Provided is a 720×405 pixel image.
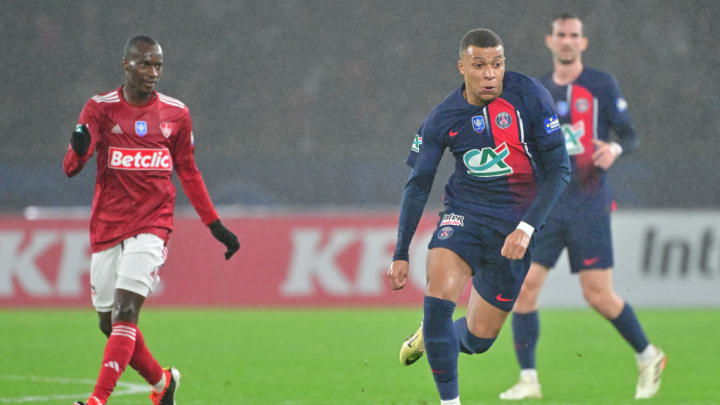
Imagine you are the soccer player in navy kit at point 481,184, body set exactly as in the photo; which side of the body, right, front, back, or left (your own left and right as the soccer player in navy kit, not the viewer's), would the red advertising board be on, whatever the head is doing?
back

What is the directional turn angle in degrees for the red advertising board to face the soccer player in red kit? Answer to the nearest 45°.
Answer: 0° — it already faces them

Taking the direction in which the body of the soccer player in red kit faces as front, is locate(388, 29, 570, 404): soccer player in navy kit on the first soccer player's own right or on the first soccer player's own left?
on the first soccer player's own left

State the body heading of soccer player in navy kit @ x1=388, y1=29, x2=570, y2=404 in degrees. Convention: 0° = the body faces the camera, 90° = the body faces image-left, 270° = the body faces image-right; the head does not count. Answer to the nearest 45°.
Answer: approximately 0°

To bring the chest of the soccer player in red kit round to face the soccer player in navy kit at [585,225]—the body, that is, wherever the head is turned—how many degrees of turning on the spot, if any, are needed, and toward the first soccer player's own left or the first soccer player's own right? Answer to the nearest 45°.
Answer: approximately 90° to the first soccer player's own left

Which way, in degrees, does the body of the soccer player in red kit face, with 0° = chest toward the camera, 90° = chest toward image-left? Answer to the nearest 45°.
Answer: approximately 0°

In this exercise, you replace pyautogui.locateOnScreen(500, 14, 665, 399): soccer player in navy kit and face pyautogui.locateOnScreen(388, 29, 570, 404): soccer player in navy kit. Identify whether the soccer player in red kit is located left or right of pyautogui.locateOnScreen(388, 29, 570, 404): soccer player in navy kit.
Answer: right
